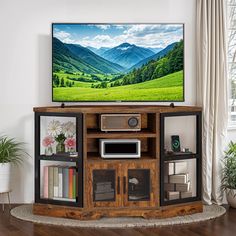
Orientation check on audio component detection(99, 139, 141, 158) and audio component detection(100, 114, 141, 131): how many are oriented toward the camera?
2

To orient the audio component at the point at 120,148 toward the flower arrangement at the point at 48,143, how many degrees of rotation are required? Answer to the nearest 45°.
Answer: approximately 90° to its right

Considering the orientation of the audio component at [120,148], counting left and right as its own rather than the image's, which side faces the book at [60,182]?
right

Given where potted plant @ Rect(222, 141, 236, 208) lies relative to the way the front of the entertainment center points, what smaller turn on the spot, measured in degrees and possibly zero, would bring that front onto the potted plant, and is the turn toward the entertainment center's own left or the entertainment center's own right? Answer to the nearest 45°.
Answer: approximately 90° to the entertainment center's own left

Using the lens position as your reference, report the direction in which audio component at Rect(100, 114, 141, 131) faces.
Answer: facing the viewer

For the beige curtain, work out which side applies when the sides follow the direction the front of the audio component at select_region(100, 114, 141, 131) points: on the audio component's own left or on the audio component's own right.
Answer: on the audio component's own left

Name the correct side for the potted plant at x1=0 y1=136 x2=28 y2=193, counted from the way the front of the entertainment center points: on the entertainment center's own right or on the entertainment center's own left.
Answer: on the entertainment center's own right

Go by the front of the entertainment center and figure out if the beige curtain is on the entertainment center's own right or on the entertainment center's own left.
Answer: on the entertainment center's own left

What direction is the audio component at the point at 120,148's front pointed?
toward the camera

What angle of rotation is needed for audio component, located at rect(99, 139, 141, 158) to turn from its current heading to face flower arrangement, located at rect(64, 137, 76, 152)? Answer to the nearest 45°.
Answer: approximately 90° to its right
